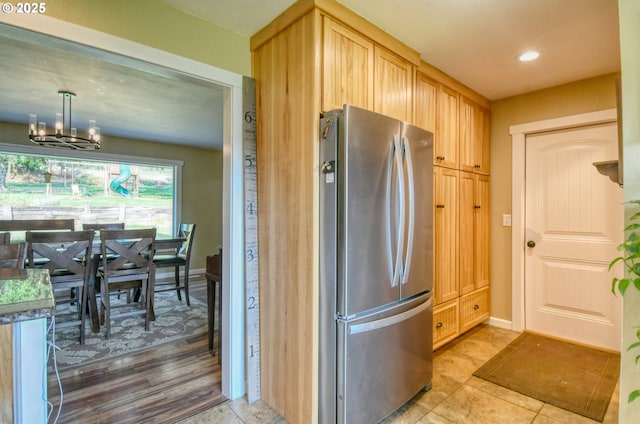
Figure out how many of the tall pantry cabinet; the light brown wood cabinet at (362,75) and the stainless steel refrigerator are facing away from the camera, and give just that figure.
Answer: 0

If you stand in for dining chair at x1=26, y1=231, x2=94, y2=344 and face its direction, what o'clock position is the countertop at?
The countertop is roughly at 6 o'clock from the dining chair.

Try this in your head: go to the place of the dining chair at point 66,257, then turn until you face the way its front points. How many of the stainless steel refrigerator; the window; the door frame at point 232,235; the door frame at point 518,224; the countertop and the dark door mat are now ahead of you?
1

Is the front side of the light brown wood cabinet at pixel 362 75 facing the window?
no

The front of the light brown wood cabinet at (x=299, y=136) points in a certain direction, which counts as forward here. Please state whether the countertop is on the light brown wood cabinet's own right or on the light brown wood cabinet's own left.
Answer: on the light brown wood cabinet's own right

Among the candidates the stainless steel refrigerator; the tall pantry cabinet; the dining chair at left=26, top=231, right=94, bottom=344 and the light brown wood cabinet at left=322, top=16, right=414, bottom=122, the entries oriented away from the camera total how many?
1

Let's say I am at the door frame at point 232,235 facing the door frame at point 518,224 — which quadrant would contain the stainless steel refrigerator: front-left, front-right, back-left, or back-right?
front-right

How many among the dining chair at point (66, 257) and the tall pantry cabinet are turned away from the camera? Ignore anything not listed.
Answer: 1

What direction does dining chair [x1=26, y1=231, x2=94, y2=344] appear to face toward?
away from the camera

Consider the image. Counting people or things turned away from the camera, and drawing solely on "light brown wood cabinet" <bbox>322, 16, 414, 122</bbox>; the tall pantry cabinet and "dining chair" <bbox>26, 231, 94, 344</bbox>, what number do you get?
1

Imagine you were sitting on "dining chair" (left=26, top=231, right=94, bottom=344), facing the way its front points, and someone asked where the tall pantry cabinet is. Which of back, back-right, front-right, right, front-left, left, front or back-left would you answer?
back-right

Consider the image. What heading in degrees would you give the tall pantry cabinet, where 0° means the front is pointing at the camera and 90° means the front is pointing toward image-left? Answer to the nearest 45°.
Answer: approximately 315°

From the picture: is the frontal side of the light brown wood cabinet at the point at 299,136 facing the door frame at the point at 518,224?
no

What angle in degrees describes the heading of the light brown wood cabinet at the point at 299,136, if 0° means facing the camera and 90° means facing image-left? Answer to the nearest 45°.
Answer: approximately 315°

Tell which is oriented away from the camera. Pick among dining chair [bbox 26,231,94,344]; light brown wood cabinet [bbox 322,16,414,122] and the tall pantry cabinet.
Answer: the dining chair

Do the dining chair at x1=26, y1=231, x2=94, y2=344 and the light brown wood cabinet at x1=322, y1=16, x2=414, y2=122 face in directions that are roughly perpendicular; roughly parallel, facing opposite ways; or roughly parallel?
roughly parallel, facing opposite ways

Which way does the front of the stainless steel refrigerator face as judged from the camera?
facing the viewer and to the right of the viewer
